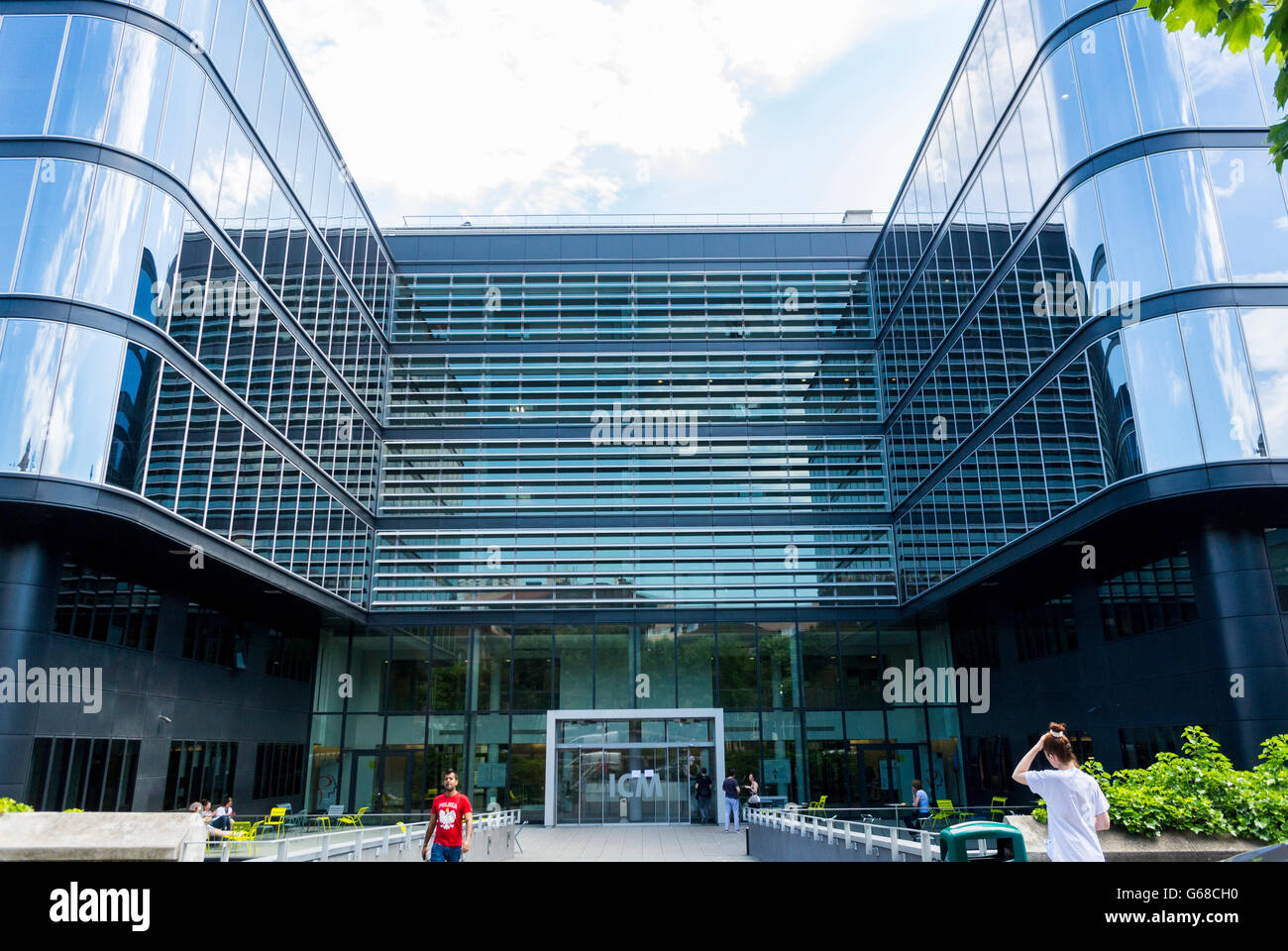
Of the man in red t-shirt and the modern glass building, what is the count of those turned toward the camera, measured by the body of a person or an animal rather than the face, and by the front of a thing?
2

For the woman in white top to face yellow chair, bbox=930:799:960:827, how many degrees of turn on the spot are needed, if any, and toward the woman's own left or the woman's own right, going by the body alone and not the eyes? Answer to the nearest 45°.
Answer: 0° — they already face it

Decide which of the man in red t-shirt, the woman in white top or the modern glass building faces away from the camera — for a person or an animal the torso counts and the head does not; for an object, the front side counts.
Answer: the woman in white top

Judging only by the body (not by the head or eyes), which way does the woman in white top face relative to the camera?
away from the camera

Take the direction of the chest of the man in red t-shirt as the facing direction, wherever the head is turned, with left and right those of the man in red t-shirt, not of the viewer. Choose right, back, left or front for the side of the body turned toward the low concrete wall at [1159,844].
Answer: left

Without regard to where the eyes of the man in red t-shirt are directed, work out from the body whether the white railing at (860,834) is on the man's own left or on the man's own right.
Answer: on the man's own left

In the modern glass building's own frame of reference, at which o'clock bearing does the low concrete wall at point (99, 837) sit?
The low concrete wall is roughly at 1 o'clock from the modern glass building.

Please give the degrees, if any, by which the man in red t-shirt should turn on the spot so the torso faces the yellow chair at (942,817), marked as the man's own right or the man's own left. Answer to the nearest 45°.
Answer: approximately 90° to the man's own left

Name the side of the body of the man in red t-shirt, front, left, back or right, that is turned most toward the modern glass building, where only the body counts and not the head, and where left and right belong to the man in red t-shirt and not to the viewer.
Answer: back

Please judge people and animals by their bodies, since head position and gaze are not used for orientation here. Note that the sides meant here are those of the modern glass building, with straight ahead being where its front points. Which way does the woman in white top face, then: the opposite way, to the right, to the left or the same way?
the opposite way

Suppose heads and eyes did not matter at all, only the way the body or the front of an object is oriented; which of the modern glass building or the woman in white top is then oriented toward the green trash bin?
the modern glass building

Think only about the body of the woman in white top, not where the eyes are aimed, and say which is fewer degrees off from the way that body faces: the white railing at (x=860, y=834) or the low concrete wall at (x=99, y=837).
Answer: the white railing
